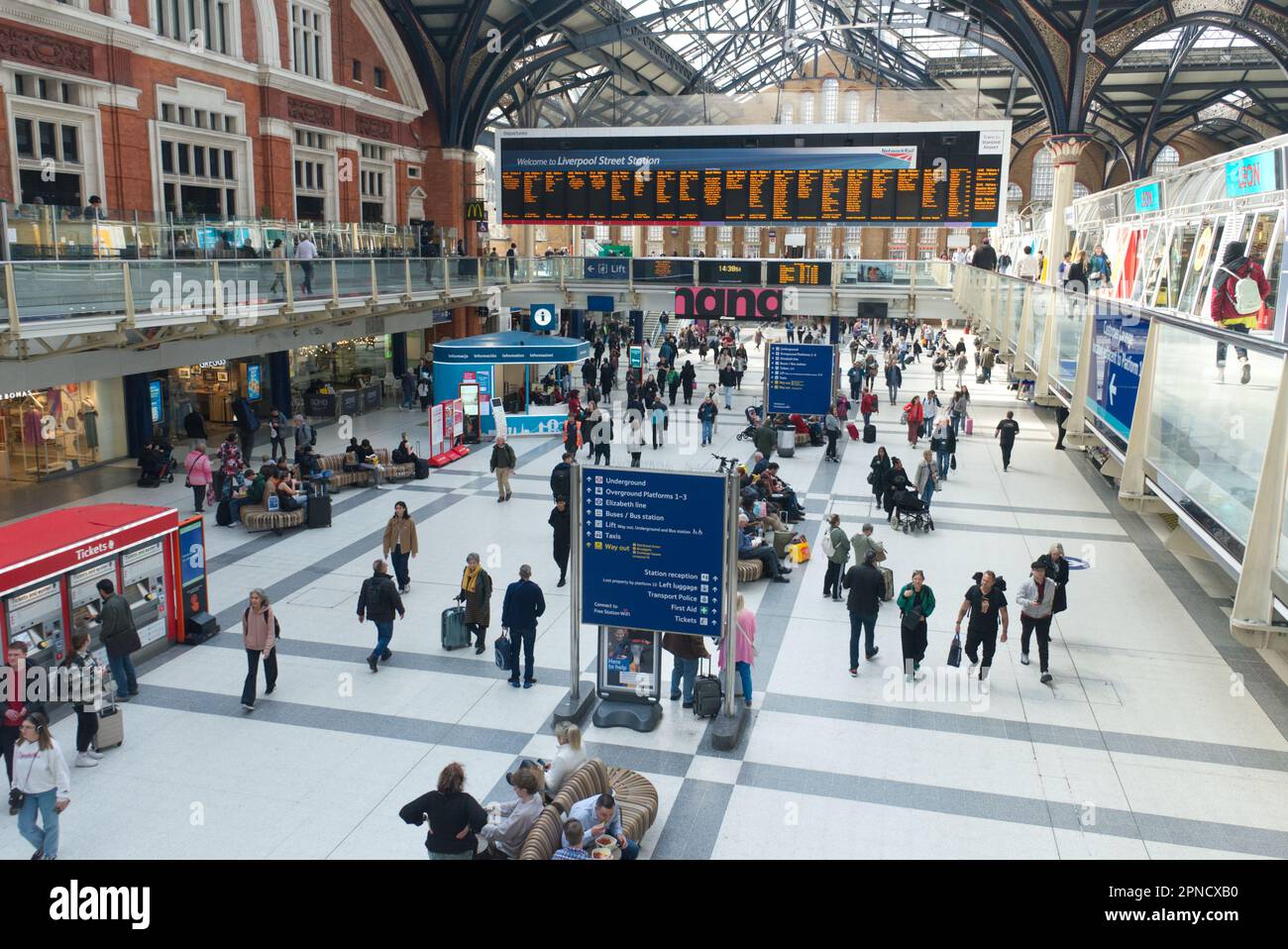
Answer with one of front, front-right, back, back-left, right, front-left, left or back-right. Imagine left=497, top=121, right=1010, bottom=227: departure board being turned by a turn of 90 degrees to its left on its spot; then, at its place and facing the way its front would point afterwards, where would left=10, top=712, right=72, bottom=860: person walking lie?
right

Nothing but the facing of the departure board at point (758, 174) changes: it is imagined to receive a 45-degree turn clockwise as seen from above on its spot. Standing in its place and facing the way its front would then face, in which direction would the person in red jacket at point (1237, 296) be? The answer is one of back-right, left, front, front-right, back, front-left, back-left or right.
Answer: front-left

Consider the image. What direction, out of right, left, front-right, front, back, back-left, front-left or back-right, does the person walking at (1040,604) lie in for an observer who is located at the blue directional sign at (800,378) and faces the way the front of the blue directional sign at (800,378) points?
front

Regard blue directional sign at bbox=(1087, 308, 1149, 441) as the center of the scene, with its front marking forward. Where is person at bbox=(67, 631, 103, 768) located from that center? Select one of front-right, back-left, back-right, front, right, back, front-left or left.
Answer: front

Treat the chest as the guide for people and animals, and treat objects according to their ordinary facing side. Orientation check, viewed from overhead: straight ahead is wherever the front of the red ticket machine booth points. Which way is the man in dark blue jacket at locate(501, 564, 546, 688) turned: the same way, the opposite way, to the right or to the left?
to the left

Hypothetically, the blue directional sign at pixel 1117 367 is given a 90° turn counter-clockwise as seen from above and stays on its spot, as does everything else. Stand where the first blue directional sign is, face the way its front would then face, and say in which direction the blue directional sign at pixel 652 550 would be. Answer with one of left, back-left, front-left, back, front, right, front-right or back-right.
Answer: right

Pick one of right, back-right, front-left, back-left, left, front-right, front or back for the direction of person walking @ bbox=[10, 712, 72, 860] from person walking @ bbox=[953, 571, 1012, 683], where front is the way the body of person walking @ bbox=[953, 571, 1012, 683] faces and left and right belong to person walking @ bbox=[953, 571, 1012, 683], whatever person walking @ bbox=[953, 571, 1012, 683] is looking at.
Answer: front-right

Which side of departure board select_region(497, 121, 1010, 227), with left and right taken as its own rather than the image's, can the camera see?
front

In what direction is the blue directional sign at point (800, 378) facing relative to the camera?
toward the camera

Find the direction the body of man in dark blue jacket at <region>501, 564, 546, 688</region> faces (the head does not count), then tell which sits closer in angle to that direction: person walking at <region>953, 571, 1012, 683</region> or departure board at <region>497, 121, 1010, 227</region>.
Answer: the departure board

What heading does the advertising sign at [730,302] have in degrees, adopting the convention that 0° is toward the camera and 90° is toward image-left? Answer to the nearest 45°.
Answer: approximately 0°

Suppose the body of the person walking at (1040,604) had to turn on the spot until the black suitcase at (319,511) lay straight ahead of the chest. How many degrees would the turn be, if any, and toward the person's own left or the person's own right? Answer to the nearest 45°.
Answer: approximately 90° to the person's own right

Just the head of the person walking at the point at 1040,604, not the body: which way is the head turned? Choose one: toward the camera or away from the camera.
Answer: toward the camera

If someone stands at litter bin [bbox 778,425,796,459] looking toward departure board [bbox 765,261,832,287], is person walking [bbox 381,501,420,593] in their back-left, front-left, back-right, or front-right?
back-left

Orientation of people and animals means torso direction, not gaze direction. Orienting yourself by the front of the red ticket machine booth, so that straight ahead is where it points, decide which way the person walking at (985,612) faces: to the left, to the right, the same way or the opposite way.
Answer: to the right

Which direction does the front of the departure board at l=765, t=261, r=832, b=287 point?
toward the camera

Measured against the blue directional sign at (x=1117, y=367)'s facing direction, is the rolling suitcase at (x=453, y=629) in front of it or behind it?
in front

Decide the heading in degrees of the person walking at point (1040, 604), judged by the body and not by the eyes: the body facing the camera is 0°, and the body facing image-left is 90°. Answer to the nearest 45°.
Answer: approximately 0°

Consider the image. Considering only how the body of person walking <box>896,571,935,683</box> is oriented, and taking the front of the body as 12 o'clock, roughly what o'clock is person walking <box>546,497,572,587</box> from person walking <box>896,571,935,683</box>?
person walking <box>546,497,572,587</box> is roughly at 4 o'clock from person walking <box>896,571,935,683</box>.

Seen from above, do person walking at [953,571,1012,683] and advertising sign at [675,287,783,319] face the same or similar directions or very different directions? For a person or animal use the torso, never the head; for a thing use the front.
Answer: same or similar directions
